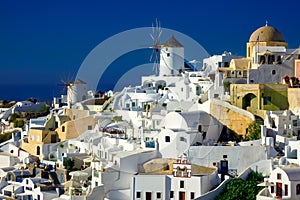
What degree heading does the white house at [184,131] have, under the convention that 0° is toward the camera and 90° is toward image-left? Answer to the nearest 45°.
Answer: approximately 45°

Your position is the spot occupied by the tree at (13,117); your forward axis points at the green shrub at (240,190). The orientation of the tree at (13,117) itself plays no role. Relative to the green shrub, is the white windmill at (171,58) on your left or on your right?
left

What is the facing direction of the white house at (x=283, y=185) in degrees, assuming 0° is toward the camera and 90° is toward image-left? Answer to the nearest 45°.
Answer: approximately 45°

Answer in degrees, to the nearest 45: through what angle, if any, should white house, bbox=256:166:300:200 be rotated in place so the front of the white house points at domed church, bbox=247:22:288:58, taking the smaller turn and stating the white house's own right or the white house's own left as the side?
approximately 135° to the white house's own right

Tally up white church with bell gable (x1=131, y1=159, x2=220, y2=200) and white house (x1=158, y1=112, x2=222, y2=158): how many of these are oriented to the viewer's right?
0

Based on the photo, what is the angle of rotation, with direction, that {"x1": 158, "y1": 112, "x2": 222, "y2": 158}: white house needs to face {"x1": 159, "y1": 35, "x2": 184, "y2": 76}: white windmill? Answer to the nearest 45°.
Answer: approximately 135° to its right
